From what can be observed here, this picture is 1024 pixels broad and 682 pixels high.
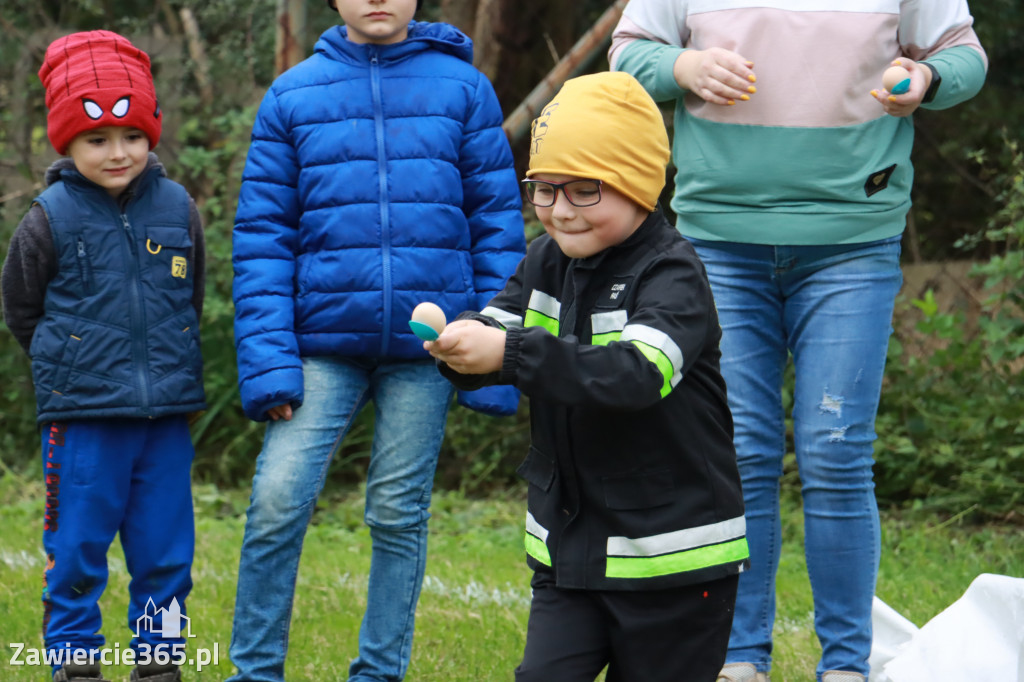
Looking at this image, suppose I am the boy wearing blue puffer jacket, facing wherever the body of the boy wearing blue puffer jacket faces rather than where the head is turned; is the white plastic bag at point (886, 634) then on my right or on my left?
on my left

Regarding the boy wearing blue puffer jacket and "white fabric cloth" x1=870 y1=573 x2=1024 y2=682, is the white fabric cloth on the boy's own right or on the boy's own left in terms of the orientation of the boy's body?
on the boy's own left

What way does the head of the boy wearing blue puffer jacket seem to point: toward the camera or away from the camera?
toward the camera

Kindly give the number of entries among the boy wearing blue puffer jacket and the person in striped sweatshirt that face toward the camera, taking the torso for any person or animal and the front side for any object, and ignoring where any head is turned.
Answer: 2

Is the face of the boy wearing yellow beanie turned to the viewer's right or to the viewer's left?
to the viewer's left

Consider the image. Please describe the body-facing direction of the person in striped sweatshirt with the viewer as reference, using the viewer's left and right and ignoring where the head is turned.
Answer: facing the viewer

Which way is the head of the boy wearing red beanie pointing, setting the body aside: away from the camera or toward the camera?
toward the camera

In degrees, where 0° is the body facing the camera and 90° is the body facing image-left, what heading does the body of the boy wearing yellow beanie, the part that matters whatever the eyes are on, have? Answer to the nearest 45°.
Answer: approximately 45°

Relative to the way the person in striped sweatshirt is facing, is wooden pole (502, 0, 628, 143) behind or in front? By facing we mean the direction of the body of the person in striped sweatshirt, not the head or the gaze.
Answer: behind

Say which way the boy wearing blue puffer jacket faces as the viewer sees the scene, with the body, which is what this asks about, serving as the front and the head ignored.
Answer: toward the camera

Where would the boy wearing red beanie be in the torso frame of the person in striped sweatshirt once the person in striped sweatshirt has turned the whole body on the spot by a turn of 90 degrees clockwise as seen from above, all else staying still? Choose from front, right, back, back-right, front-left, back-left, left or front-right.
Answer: front

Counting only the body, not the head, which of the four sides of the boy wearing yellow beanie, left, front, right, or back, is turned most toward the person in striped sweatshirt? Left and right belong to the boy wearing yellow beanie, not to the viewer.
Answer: back

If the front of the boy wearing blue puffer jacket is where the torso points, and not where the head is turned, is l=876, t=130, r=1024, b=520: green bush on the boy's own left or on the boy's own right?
on the boy's own left

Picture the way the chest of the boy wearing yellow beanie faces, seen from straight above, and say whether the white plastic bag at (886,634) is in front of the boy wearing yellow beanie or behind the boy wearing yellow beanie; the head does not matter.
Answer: behind

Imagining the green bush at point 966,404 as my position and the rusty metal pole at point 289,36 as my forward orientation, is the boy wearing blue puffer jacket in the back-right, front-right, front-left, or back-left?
front-left
